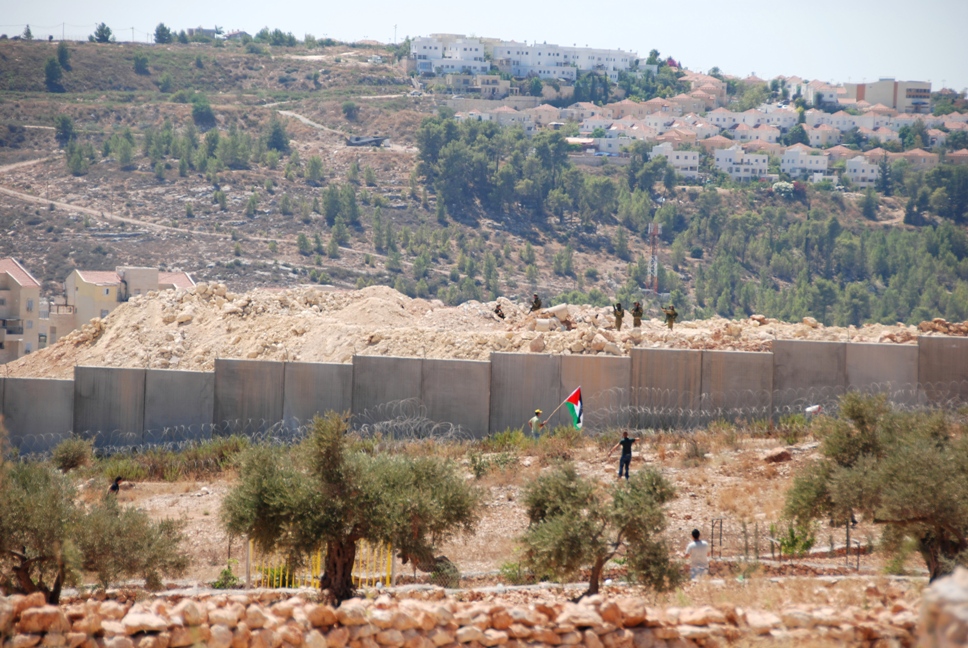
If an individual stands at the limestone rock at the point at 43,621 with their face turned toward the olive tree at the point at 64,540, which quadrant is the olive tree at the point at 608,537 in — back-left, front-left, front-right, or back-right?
front-right

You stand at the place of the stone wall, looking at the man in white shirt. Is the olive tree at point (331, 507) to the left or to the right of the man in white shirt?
left

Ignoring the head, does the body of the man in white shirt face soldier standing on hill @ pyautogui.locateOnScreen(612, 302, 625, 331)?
yes

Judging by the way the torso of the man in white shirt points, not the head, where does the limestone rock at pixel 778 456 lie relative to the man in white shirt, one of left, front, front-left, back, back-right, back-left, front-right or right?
front

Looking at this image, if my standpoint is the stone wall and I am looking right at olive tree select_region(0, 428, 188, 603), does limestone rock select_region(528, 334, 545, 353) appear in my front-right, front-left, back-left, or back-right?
front-right

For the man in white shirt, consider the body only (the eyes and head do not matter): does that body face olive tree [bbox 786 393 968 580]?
no

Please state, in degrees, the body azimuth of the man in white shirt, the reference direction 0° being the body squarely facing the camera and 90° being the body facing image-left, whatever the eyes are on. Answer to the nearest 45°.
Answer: approximately 180°

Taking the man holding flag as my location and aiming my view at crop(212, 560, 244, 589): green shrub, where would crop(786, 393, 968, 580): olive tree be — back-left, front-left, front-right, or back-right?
front-left

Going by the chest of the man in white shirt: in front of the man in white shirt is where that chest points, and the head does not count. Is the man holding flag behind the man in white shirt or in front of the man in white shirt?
in front

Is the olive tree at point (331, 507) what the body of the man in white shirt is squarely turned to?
no

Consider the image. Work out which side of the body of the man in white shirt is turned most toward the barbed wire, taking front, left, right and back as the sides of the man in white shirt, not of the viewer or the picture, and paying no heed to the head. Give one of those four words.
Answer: front

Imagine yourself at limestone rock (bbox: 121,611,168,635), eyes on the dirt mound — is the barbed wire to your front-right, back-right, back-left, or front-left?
front-right

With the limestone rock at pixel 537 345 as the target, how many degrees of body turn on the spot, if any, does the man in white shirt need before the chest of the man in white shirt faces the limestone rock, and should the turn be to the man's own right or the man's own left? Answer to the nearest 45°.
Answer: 0° — they already face it

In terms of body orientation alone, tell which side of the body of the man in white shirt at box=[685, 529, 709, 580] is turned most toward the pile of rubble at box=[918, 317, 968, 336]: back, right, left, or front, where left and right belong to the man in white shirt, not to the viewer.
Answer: front

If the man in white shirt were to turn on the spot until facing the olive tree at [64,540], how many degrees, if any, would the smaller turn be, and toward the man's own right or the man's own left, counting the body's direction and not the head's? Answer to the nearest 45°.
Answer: approximately 90° to the man's own left
